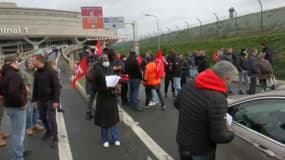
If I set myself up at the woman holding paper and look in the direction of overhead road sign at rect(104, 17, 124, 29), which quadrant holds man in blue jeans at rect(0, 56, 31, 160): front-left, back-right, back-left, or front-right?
back-left

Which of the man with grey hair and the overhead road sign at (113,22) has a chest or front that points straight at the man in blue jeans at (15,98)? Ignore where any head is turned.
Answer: the overhead road sign

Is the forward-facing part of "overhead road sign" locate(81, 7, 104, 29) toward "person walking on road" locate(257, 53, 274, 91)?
yes

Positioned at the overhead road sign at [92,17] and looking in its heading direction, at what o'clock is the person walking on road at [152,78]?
The person walking on road is roughly at 12 o'clock from the overhead road sign.

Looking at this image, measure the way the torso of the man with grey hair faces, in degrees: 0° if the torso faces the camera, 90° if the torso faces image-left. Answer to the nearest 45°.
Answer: approximately 225°

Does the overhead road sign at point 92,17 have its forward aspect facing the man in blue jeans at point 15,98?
yes

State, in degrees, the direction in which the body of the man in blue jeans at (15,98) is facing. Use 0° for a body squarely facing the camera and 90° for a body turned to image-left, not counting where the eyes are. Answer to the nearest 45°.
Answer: approximately 270°
